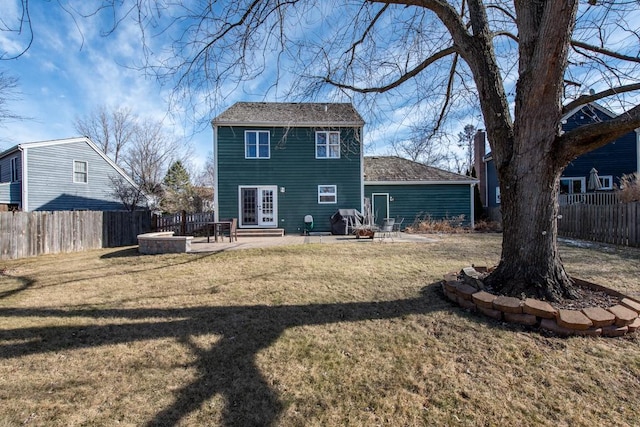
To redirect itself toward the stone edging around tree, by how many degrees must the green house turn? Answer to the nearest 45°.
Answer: approximately 180°

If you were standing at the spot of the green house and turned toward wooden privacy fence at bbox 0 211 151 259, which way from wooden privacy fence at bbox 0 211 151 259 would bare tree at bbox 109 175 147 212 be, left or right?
right

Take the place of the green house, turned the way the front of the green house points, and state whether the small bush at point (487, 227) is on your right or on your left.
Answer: on your right

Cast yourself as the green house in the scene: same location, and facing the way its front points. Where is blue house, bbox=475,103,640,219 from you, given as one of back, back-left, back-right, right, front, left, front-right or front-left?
right

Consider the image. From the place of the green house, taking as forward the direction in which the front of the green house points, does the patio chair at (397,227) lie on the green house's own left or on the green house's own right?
on the green house's own right

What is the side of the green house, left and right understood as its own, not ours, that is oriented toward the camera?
back

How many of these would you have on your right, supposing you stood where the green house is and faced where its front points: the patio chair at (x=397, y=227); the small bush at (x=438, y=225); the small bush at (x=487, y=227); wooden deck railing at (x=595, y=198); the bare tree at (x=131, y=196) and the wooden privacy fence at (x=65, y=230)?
4
